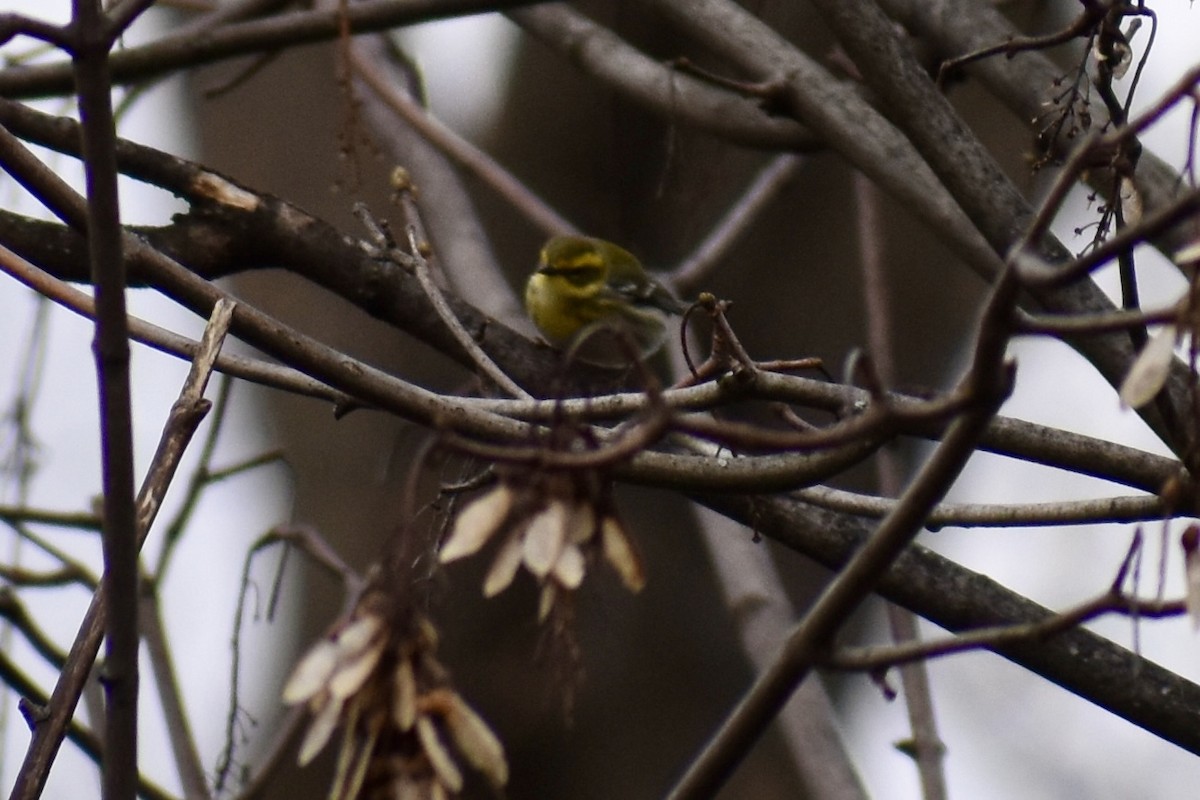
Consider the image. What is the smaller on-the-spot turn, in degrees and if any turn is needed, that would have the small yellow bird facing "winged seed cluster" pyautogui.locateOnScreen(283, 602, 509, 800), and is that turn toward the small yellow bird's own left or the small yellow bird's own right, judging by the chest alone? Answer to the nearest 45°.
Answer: approximately 45° to the small yellow bird's own left

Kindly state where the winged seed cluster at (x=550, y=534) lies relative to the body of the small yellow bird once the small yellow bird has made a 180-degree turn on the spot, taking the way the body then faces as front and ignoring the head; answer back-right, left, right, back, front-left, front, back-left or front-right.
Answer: back-right

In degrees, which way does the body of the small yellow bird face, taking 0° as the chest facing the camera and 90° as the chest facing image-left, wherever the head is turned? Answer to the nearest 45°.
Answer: approximately 45°
